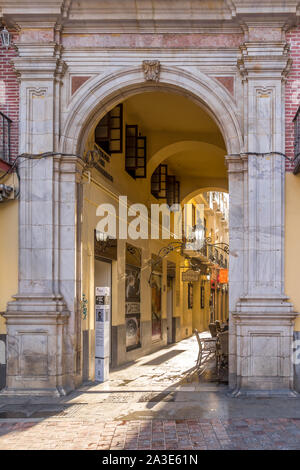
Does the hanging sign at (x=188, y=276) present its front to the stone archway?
yes

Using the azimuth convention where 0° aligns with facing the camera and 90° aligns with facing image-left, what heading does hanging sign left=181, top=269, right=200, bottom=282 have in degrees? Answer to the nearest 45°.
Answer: approximately 0°

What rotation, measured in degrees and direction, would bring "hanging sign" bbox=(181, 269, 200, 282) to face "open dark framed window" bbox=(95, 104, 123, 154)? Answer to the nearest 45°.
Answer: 0° — it already faces it

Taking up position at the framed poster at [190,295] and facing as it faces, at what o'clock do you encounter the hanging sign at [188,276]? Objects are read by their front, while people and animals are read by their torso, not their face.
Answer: The hanging sign is roughly at 12 o'clock from the framed poster.
